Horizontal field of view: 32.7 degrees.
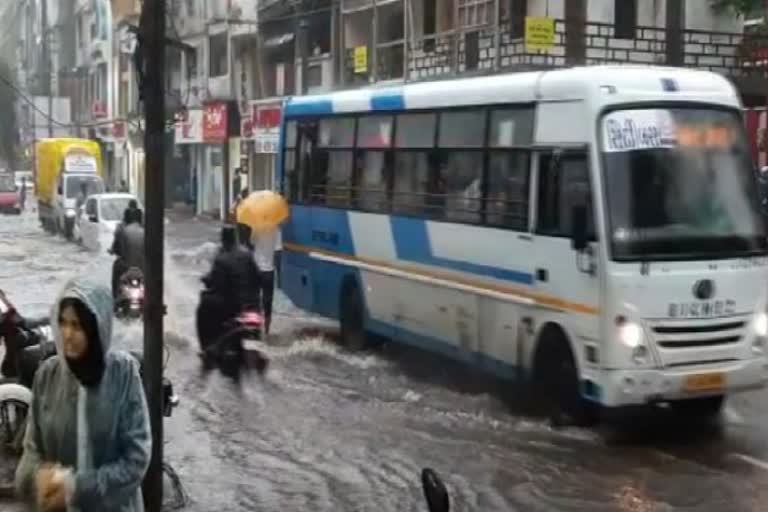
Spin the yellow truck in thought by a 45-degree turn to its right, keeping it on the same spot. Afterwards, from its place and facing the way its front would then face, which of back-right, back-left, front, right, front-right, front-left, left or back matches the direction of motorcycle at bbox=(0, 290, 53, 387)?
front

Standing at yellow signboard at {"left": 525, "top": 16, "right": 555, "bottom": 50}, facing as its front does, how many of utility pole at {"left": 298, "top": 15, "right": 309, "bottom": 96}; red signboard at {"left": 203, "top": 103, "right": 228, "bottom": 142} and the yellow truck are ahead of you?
0

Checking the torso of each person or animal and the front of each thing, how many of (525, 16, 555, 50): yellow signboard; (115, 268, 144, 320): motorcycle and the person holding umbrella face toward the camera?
2

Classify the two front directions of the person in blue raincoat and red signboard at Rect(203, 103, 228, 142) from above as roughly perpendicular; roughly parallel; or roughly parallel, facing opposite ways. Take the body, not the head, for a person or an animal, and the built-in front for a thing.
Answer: roughly parallel

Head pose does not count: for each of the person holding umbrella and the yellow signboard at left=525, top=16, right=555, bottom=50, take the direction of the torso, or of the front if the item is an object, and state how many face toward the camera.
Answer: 1

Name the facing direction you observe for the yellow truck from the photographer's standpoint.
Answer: facing the viewer and to the right of the viewer

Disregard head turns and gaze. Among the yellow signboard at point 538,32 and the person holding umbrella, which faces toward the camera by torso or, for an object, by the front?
the yellow signboard

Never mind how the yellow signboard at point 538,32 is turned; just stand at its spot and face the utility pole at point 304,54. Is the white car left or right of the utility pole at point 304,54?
left

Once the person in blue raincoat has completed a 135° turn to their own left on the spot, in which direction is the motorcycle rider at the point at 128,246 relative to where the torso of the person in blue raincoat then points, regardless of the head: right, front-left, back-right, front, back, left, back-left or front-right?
left

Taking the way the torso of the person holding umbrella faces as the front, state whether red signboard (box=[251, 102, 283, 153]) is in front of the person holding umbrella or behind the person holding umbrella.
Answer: in front

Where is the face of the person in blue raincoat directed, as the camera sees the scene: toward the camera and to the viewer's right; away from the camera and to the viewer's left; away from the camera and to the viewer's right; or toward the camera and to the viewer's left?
toward the camera and to the viewer's left

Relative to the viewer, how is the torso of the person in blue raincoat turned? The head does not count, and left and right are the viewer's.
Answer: facing the viewer and to the left of the viewer

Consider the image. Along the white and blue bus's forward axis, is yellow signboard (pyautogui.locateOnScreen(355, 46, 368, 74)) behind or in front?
behind

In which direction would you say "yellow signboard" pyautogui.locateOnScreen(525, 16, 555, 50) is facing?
toward the camera

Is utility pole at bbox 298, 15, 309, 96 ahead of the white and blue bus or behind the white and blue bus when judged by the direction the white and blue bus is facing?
behind

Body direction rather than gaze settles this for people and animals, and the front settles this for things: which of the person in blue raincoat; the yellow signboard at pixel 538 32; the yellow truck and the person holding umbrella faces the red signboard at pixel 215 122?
the person holding umbrella

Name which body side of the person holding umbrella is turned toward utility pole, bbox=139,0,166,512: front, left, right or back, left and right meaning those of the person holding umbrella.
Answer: back
